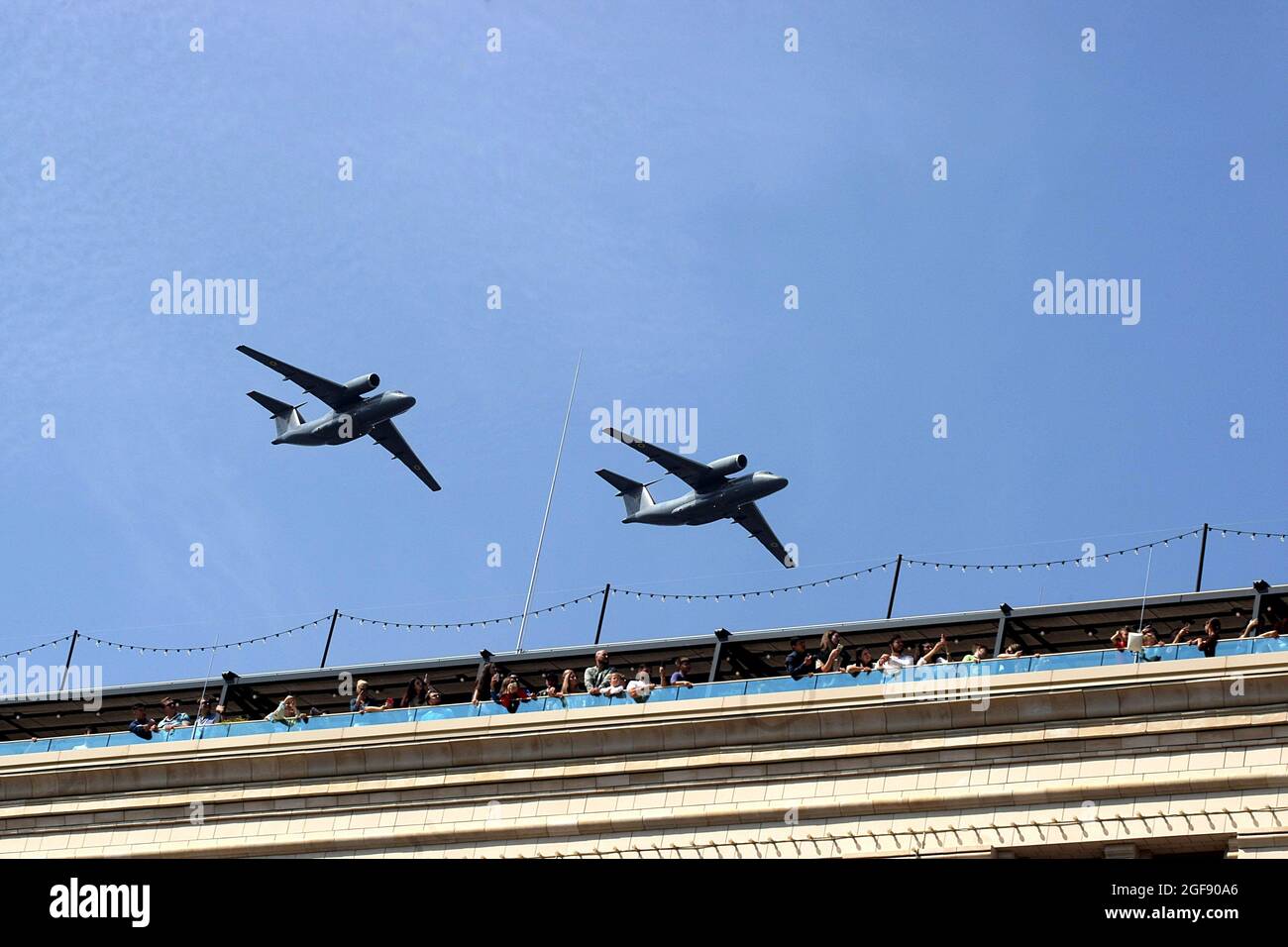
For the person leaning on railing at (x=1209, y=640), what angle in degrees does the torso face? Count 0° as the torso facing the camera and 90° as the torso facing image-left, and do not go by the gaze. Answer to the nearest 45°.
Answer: approximately 45°

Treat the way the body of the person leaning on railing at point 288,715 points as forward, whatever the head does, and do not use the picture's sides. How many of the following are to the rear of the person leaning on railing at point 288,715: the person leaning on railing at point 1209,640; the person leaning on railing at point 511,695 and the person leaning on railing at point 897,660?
0

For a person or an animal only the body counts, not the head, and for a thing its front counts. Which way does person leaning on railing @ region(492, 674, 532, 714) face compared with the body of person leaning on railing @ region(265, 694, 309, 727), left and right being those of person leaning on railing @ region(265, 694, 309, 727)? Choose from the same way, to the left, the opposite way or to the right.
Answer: the same way

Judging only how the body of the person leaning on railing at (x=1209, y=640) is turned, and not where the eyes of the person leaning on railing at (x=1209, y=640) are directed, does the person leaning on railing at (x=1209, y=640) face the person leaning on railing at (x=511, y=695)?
no

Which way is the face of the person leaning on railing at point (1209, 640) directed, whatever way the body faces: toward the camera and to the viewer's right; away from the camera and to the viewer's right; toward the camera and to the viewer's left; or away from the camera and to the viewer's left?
toward the camera and to the viewer's left

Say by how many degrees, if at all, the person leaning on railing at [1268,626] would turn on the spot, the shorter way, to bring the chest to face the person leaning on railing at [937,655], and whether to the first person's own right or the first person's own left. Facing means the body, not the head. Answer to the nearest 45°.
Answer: approximately 45° to the first person's own right

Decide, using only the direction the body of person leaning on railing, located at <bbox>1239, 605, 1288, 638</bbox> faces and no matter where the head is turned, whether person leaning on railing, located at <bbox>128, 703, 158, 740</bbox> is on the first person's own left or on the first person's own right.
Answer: on the first person's own right

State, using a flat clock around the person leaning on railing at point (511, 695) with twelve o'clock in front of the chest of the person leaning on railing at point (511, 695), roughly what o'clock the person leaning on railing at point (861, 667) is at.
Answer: the person leaning on railing at point (861, 667) is roughly at 10 o'clock from the person leaning on railing at point (511, 695).

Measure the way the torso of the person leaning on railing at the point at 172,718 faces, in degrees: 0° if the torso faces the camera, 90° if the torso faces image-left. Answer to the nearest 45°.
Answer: approximately 0°

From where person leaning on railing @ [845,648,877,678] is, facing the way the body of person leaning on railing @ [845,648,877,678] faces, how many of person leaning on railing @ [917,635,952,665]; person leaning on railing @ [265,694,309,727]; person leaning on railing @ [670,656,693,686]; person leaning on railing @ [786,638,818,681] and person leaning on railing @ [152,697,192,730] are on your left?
1

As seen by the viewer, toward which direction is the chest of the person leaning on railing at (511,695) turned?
toward the camera

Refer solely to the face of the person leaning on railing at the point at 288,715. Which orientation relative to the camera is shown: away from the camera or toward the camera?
toward the camera

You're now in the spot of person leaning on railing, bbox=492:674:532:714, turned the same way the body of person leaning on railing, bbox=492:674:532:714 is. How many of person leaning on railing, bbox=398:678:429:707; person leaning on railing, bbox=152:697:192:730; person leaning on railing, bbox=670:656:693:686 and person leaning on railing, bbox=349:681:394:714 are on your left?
1

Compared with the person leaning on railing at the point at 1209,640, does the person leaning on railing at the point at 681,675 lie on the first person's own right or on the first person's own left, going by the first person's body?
on the first person's own right

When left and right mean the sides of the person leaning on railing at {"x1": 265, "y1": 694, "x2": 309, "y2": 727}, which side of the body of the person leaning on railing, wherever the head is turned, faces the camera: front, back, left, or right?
front

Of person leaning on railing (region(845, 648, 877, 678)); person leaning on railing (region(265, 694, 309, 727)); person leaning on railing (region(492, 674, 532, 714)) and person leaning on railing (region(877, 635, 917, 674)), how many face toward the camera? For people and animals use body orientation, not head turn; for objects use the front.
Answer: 4

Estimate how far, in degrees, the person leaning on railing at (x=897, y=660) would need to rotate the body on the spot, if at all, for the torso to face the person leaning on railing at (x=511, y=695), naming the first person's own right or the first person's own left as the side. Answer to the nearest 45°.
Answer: approximately 90° to the first person's own right

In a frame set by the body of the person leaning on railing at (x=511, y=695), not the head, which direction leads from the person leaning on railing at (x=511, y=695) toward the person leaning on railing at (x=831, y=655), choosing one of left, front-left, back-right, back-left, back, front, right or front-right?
left

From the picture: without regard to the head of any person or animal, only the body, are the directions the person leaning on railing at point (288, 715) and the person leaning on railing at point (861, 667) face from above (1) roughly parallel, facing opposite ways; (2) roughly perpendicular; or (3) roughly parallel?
roughly parallel
